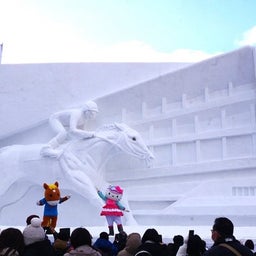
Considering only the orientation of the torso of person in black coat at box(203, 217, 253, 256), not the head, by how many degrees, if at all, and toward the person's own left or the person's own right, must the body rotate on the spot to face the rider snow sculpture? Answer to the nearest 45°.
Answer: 0° — they already face it

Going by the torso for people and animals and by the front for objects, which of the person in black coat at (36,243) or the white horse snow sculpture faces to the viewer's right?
the white horse snow sculpture

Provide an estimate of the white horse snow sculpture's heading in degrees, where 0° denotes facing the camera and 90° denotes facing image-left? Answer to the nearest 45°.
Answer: approximately 270°

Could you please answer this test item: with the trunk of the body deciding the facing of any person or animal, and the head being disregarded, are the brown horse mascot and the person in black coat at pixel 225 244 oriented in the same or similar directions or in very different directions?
very different directions

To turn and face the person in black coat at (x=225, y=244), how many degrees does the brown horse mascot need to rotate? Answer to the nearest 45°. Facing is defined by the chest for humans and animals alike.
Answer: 0° — it already faces them

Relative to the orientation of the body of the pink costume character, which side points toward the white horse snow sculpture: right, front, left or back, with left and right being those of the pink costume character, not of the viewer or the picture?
back

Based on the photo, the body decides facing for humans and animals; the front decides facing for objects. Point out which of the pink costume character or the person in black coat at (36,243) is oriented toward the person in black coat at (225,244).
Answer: the pink costume character

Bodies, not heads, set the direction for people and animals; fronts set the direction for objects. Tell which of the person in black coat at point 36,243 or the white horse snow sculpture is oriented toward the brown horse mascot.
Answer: the person in black coat

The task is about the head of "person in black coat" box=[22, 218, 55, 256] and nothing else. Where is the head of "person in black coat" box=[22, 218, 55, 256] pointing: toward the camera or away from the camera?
away from the camera

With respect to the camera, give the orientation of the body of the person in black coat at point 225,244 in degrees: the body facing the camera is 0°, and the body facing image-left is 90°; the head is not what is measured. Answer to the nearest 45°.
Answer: approximately 135°

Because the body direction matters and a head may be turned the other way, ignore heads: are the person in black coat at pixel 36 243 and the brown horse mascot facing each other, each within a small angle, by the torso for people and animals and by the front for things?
yes

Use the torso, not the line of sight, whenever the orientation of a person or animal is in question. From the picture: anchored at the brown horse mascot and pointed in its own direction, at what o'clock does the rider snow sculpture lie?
The rider snow sculpture is roughly at 6 o'clock from the brown horse mascot.

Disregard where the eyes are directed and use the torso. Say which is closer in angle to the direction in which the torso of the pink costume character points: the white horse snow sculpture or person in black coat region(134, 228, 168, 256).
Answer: the person in black coat

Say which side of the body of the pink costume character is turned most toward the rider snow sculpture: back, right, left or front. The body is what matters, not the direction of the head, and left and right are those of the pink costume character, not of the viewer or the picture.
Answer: back

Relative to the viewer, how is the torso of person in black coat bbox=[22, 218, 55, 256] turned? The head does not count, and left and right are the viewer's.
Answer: facing away from the viewer

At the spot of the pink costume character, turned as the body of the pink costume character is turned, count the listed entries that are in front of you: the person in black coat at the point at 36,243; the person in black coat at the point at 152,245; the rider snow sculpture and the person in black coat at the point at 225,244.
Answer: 3

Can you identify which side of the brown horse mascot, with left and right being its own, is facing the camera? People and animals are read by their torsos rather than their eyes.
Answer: front

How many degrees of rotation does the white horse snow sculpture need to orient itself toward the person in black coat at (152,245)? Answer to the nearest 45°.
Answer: approximately 90° to its right

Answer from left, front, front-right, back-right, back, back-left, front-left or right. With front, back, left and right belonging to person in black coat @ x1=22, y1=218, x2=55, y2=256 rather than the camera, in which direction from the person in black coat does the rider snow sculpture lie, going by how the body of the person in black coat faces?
front
